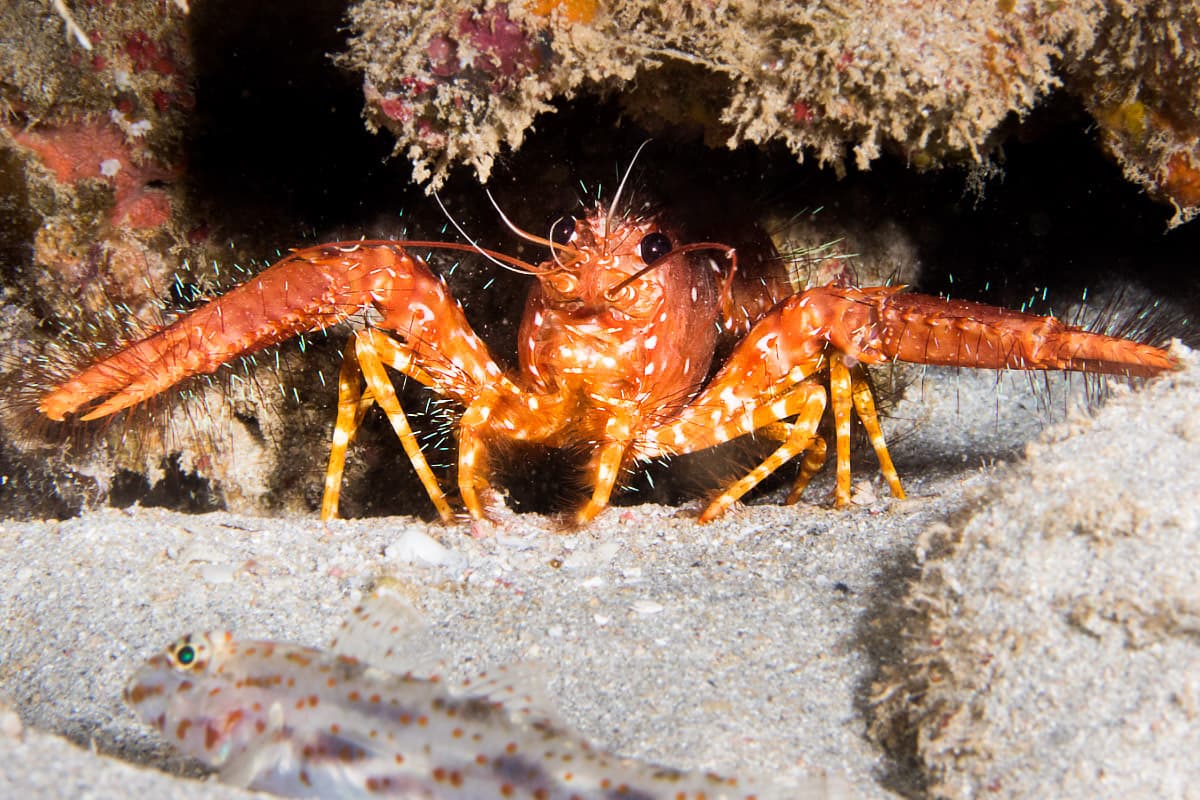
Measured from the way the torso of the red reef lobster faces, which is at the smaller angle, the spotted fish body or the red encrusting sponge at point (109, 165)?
the spotted fish body

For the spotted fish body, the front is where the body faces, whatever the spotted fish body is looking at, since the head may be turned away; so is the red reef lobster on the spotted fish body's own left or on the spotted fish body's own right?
on the spotted fish body's own right

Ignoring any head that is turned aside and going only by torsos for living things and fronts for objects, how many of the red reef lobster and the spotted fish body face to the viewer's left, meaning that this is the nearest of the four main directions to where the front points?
1

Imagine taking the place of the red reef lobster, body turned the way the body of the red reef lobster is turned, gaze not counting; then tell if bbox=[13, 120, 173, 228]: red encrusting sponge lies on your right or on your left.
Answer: on your right

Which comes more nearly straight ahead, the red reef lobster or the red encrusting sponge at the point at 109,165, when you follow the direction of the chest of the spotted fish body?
the red encrusting sponge

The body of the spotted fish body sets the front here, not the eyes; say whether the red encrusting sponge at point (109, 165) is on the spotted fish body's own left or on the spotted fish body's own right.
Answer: on the spotted fish body's own right

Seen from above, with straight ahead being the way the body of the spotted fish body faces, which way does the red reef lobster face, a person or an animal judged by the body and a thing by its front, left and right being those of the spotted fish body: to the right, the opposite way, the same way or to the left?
to the left

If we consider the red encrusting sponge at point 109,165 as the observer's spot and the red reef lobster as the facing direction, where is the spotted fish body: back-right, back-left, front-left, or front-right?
front-right

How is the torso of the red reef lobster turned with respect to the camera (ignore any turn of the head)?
toward the camera

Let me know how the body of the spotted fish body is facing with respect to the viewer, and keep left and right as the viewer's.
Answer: facing to the left of the viewer

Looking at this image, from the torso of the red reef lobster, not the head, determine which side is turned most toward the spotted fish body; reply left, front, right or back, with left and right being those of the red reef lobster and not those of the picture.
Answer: front

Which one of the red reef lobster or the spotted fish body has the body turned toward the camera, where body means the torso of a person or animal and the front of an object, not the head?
the red reef lobster
